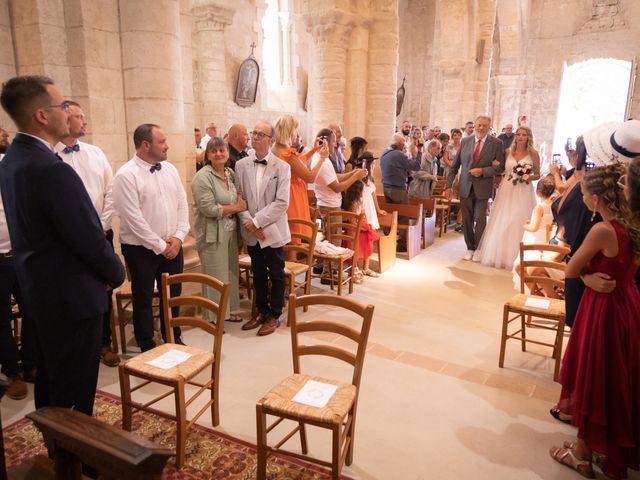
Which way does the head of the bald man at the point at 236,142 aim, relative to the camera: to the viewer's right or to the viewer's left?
to the viewer's right

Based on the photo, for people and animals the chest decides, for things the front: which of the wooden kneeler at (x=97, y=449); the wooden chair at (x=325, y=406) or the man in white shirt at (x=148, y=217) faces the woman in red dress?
the man in white shirt

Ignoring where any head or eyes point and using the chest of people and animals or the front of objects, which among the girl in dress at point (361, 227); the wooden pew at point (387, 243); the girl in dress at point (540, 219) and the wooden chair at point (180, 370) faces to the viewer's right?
the girl in dress at point (361, 227)

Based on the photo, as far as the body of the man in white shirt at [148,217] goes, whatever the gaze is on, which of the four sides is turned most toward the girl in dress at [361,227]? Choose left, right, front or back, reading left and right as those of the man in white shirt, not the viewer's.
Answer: left

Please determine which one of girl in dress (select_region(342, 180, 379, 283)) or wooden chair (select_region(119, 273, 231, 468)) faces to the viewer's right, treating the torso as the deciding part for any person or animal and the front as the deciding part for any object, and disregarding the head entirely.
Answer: the girl in dress

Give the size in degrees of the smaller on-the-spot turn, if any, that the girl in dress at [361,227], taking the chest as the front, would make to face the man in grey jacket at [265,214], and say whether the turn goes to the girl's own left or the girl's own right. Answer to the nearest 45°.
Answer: approximately 135° to the girl's own right

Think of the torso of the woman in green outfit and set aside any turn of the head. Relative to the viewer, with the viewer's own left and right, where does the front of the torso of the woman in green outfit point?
facing the viewer and to the right of the viewer

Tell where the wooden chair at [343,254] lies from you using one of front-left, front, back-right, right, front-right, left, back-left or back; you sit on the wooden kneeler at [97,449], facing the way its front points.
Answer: back

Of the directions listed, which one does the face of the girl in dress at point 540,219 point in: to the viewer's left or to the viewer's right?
to the viewer's left

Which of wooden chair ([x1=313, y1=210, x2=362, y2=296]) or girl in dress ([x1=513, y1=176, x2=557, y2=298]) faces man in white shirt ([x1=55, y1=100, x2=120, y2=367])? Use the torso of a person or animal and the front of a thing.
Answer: the wooden chair

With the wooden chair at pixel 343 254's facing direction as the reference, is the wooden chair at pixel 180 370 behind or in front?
in front

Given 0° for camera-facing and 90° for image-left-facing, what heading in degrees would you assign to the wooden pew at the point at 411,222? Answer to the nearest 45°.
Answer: approximately 45°

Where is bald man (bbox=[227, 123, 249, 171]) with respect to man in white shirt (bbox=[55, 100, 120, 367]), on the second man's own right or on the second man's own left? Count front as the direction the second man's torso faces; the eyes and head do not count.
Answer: on the second man's own left

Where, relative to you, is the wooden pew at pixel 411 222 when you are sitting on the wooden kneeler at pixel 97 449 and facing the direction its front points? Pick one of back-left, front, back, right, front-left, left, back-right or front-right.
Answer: back

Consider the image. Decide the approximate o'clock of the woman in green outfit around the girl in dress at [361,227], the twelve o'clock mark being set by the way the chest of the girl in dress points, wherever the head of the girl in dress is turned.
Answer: The woman in green outfit is roughly at 4 o'clock from the girl in dress.

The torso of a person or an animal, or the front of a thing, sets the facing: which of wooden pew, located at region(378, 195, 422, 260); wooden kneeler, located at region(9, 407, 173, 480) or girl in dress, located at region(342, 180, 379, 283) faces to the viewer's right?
the girl in dress

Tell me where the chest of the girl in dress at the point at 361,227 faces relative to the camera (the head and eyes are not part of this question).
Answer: to the viewer's right
